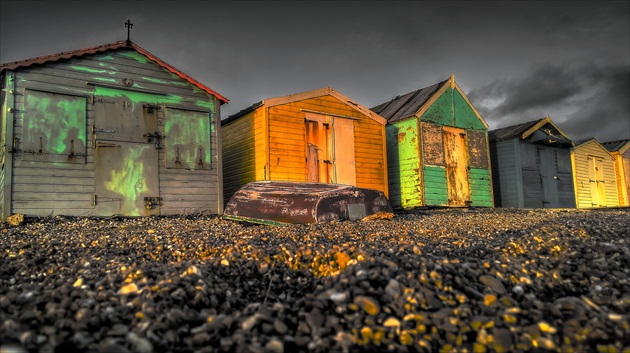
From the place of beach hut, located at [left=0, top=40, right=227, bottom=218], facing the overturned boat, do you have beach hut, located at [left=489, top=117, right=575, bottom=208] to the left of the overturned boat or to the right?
left

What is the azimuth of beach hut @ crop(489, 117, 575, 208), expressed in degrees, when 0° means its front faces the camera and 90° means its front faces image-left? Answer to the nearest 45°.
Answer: approximately 315°

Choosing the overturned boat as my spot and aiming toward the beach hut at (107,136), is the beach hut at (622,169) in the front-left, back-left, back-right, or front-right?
back-right

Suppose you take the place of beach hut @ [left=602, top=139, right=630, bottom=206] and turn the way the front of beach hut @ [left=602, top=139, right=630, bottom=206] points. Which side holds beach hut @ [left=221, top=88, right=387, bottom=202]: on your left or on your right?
on your right

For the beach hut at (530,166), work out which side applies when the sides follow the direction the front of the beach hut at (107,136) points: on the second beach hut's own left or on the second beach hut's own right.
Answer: on the second beach hut's own left

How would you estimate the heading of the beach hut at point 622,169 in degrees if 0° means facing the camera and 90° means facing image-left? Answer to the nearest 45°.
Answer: approximately 315°

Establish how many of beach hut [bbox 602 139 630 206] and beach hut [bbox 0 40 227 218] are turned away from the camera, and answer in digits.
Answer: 0

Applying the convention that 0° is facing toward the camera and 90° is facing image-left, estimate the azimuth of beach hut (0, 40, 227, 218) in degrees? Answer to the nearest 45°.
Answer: approximately 0°

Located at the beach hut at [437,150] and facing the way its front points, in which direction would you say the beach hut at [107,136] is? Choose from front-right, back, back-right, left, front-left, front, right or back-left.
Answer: right

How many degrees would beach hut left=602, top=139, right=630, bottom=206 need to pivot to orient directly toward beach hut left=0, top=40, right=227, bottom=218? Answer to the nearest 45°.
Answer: approximately 45° to its right

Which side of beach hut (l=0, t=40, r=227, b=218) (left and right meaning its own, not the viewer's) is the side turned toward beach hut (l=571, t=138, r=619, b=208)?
left

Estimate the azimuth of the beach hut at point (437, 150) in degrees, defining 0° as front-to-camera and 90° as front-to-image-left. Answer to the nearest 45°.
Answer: approximately 315°

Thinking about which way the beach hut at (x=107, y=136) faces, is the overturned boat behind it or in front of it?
in front

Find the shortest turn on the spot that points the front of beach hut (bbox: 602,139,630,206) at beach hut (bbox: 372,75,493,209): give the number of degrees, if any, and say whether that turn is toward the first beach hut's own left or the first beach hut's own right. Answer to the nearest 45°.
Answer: approximately 45° to the first beach hut's own right
